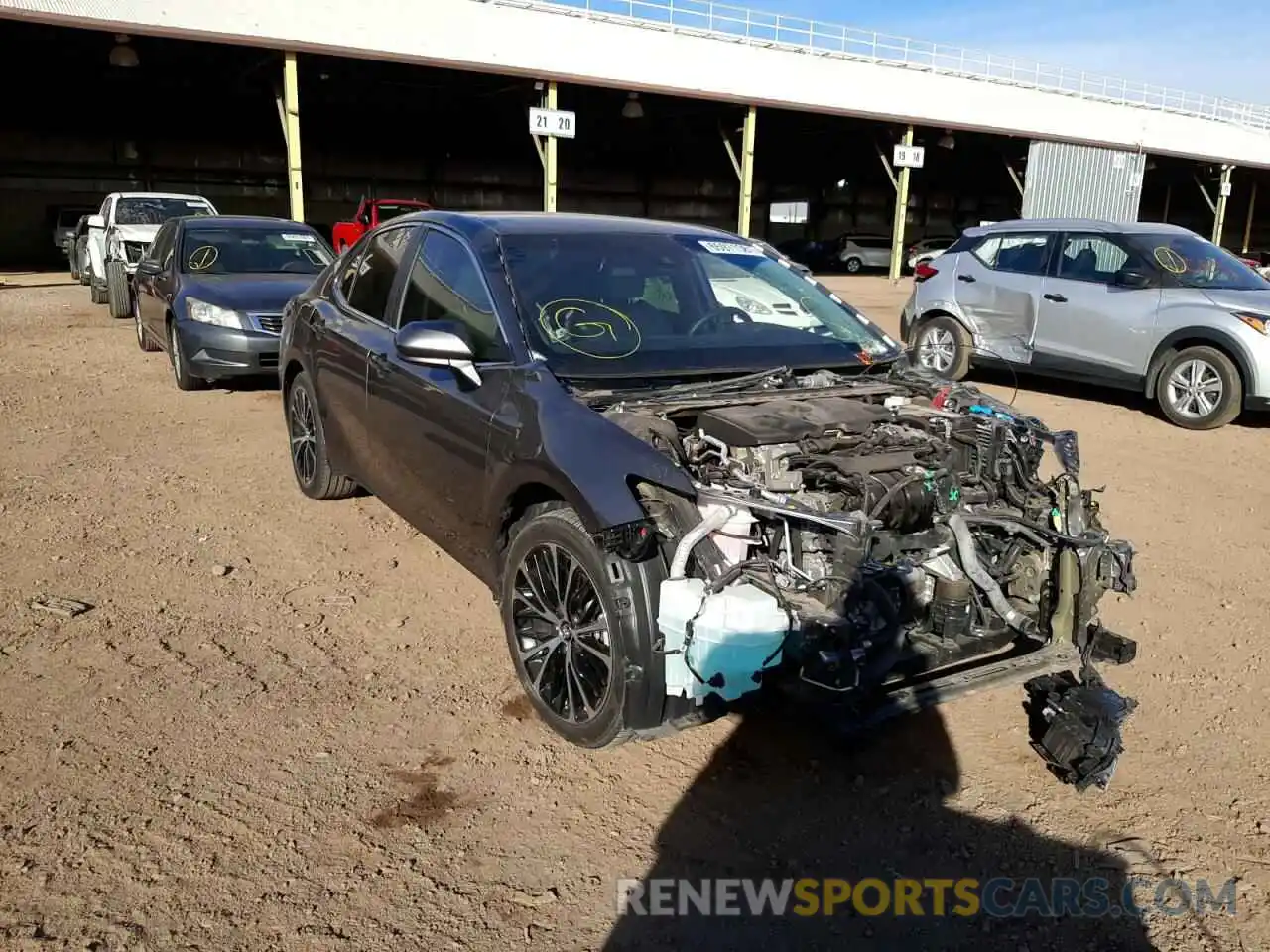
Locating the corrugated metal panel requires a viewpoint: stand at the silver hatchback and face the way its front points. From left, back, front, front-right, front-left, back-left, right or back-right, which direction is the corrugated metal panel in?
back-left

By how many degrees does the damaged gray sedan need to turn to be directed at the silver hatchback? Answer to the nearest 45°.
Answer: approximately 90° to its left

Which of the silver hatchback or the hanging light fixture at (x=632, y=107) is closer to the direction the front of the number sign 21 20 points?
the silver hatchback

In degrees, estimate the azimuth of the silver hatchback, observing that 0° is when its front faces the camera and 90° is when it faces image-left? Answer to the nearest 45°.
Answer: approximately 315°

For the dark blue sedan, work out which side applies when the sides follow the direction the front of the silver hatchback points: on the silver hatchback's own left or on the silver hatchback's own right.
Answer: on the silver hatchback's own right

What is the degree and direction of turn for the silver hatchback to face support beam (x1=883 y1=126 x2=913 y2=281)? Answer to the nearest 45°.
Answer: approximately 135° to its left

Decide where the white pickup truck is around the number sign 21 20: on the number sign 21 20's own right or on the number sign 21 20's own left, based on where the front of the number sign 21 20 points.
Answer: on the number sign 21 20's own right

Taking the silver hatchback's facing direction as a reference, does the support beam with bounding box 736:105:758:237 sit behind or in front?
behind

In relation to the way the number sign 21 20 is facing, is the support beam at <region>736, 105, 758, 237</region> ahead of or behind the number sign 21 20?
behind

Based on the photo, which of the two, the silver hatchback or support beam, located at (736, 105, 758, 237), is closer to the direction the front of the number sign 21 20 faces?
the silver hatchback

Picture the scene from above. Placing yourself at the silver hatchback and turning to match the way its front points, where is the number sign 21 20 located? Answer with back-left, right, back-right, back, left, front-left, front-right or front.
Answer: back

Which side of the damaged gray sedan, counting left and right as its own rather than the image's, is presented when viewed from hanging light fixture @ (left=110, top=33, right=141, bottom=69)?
back

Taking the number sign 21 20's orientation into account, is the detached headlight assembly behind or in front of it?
in front

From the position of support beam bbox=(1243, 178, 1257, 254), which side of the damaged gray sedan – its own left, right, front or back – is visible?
left

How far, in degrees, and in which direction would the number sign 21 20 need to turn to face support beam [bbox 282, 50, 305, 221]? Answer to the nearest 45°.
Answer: approximately 90° to its right

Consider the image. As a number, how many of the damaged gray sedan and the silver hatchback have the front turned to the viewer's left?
0
